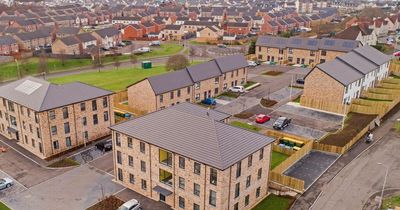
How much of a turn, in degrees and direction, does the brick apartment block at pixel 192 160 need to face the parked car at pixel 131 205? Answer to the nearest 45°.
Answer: approximately 45° to its right

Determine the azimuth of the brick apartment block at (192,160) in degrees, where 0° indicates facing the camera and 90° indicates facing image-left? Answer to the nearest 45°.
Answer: approximately 45°
